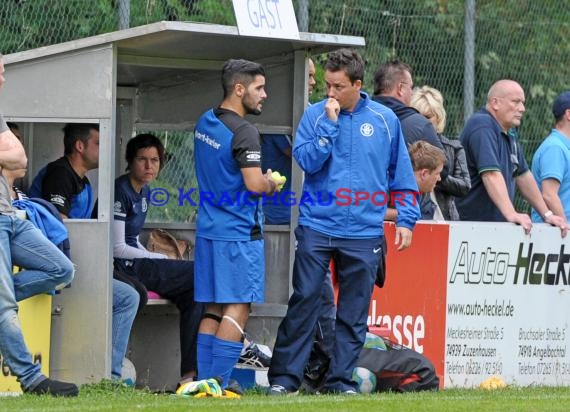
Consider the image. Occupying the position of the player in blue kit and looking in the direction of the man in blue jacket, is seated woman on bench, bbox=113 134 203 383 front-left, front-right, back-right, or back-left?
back-left

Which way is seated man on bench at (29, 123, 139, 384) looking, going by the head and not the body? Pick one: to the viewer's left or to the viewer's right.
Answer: to the viewer's right

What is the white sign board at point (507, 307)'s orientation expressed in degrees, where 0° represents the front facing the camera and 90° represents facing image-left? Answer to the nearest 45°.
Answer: approximately 0°

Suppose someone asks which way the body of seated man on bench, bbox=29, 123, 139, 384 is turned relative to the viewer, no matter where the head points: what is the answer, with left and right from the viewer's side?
facing to the right of the viewer

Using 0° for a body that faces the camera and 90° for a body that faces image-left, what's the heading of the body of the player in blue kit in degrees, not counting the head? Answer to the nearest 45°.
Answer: approximately 225°
